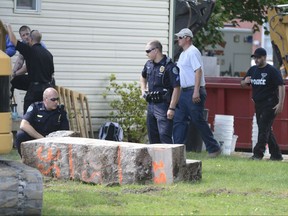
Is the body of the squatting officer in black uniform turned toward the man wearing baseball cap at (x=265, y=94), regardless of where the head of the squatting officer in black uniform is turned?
no

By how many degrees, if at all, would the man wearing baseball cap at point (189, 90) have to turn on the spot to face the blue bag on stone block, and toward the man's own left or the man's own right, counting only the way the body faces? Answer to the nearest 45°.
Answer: approximately 45° to the man's own right

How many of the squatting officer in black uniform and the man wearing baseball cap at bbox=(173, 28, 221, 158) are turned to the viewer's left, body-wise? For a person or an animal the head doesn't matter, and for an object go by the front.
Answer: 1

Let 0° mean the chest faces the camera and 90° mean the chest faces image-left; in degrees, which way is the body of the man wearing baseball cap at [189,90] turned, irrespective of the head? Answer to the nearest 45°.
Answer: approximately 90°

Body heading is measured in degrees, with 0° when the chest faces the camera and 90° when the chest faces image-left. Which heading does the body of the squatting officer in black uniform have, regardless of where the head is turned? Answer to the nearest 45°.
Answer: approximately 315°

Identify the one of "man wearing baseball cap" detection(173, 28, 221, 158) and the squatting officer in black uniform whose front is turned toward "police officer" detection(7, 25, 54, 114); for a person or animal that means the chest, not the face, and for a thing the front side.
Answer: the man wearing baseball cap

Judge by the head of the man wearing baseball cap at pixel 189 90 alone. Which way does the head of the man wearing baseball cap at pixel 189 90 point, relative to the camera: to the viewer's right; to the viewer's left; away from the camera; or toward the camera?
to the viewer's left

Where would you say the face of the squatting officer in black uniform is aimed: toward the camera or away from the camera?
toward the camera

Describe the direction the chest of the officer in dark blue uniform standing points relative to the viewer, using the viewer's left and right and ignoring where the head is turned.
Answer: facing the viewer and to the left of the viewer

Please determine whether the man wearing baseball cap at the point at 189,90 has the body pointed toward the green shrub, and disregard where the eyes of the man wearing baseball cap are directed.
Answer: no

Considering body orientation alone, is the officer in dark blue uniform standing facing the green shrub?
no

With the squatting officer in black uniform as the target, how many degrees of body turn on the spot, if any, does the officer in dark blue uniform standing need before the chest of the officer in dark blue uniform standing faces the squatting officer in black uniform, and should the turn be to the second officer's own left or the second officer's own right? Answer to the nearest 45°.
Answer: approximately 45° to the second officer's own right
